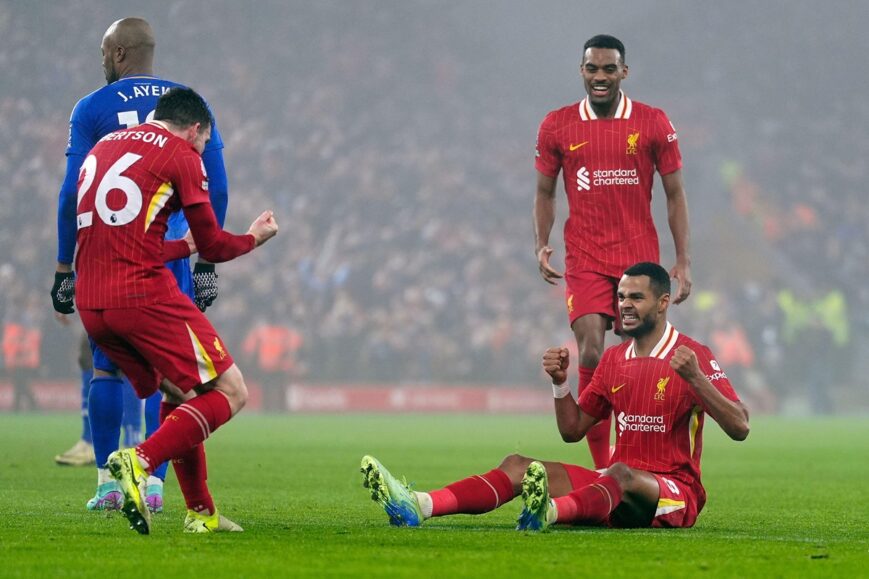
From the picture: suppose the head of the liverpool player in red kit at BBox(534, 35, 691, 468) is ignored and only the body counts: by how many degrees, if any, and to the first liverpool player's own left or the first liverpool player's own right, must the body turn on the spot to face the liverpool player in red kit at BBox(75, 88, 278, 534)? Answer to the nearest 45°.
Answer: approximately 45° to the first liverpool player's own right

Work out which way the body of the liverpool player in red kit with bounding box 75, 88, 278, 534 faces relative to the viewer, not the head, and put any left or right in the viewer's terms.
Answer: facing away from the viewer and to the right of the viewer

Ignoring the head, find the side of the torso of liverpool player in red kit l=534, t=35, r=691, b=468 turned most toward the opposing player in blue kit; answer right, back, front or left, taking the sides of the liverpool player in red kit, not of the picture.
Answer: right

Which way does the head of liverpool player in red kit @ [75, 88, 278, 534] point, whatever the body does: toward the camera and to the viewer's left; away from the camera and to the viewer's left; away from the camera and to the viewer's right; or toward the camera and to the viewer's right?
away from the camera and to the viewer's right

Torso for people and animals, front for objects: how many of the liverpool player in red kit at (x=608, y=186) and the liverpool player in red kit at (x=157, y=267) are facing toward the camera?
1

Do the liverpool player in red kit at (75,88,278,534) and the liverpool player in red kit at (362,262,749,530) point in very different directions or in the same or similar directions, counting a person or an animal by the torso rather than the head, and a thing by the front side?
very different directions

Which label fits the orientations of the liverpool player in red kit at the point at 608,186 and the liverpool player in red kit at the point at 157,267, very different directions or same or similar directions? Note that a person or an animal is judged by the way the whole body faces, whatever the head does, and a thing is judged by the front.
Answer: very different directions
